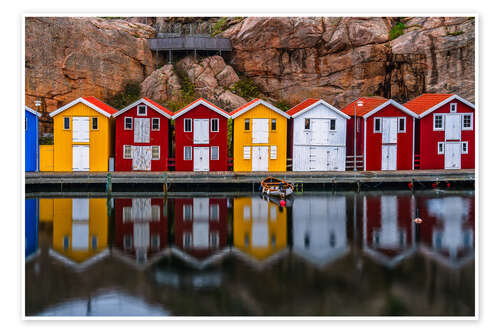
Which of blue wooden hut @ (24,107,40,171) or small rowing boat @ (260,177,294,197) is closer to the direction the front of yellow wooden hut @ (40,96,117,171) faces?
the small rowing boat

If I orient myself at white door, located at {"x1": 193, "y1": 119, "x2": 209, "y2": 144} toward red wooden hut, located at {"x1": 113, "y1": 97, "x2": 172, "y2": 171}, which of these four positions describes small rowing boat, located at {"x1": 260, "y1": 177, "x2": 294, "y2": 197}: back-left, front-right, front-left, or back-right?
back-left

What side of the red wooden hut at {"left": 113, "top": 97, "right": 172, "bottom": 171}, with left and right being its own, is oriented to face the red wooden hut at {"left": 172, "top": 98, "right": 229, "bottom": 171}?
left

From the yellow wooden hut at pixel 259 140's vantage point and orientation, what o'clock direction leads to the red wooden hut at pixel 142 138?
The red wooden hut is roughly at 3 o'clock from the yellow wooden hut.

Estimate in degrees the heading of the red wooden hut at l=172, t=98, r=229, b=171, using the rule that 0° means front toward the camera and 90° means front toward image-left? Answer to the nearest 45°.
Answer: approximately 0°

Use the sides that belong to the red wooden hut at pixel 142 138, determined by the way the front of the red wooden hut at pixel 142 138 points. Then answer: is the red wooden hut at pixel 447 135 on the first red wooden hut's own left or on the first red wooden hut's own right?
on the first red wooden hut's own left

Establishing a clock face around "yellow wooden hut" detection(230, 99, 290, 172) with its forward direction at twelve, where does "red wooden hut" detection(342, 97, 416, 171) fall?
The red wooden hut is roughly at 9 o'clock from the yellow wooden hut.

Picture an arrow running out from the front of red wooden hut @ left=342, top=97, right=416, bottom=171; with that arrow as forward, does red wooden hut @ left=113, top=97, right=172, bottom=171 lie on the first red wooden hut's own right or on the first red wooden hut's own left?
on the first red wooden hut's own right

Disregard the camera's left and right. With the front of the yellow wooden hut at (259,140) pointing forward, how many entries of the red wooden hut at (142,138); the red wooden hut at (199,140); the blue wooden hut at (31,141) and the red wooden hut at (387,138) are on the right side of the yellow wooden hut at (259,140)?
3

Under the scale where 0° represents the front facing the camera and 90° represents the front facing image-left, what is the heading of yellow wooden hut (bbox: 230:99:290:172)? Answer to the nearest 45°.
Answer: approximately 0°
